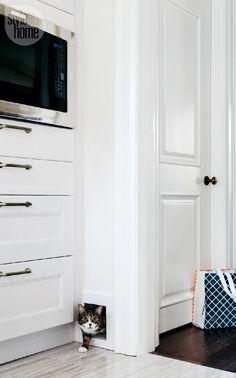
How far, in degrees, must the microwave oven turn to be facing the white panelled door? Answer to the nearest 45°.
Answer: approximately 90° to its left

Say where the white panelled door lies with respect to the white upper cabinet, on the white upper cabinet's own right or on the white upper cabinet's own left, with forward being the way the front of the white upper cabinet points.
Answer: on the white upper cabinet's own left

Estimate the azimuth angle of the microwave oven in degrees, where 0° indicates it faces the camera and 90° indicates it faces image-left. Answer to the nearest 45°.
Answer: approximately 315°
